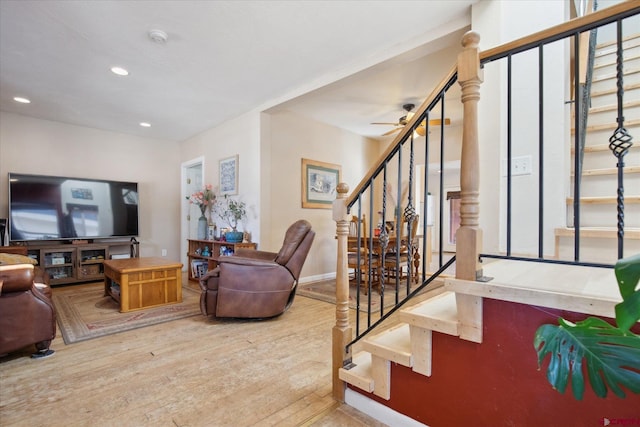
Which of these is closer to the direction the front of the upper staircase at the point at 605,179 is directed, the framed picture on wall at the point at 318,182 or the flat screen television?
the flat screen television

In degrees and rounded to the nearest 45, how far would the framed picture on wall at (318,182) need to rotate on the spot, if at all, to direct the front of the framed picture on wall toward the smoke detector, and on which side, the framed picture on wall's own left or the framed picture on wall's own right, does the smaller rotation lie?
approximately 90° to the framed picture on wall's own right

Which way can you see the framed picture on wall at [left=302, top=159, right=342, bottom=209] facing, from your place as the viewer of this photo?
facing the viewer and to the right of the viewer

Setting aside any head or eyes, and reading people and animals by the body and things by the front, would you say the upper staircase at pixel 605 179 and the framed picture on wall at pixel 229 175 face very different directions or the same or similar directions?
same or similar directions

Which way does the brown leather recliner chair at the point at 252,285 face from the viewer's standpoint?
to the viewer's left

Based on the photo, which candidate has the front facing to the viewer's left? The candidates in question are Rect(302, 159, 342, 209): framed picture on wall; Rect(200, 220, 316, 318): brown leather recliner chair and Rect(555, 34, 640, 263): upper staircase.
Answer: the brown leather recliner chair

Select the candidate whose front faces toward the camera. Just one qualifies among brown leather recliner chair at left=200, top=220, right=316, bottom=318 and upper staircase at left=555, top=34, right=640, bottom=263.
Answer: the upper staircase

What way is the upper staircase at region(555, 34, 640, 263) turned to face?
toward the camera

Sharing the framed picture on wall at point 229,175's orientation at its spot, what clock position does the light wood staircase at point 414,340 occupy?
The light wood staircase is roughly at 10 o'clock from the framed picture on wall.

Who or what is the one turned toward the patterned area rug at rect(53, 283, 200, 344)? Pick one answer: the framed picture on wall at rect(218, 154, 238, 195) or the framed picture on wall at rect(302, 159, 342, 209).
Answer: the framed picture on wall at rect(218, 154, 238, 195)

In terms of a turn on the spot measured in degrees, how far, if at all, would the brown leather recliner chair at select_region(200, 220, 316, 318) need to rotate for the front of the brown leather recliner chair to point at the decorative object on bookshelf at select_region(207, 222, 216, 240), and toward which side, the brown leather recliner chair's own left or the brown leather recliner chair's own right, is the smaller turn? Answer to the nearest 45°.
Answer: approximately 90° to the brown leather recliner chair's own right

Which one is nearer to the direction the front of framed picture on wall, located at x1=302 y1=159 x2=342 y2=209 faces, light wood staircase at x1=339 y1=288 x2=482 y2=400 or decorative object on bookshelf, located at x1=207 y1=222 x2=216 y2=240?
the light wood staircase

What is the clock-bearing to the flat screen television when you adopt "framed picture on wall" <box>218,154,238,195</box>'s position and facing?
The flat screen television is roughly at 2 o'clock from the framed picture on wall.

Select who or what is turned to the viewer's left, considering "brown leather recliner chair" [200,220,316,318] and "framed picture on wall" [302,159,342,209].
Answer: the brown leather recliner chair

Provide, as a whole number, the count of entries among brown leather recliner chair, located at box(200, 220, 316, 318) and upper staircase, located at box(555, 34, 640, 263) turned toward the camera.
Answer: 1

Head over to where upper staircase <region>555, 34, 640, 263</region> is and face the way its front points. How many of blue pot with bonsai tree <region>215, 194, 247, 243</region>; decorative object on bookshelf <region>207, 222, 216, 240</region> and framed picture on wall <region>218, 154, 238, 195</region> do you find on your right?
3
